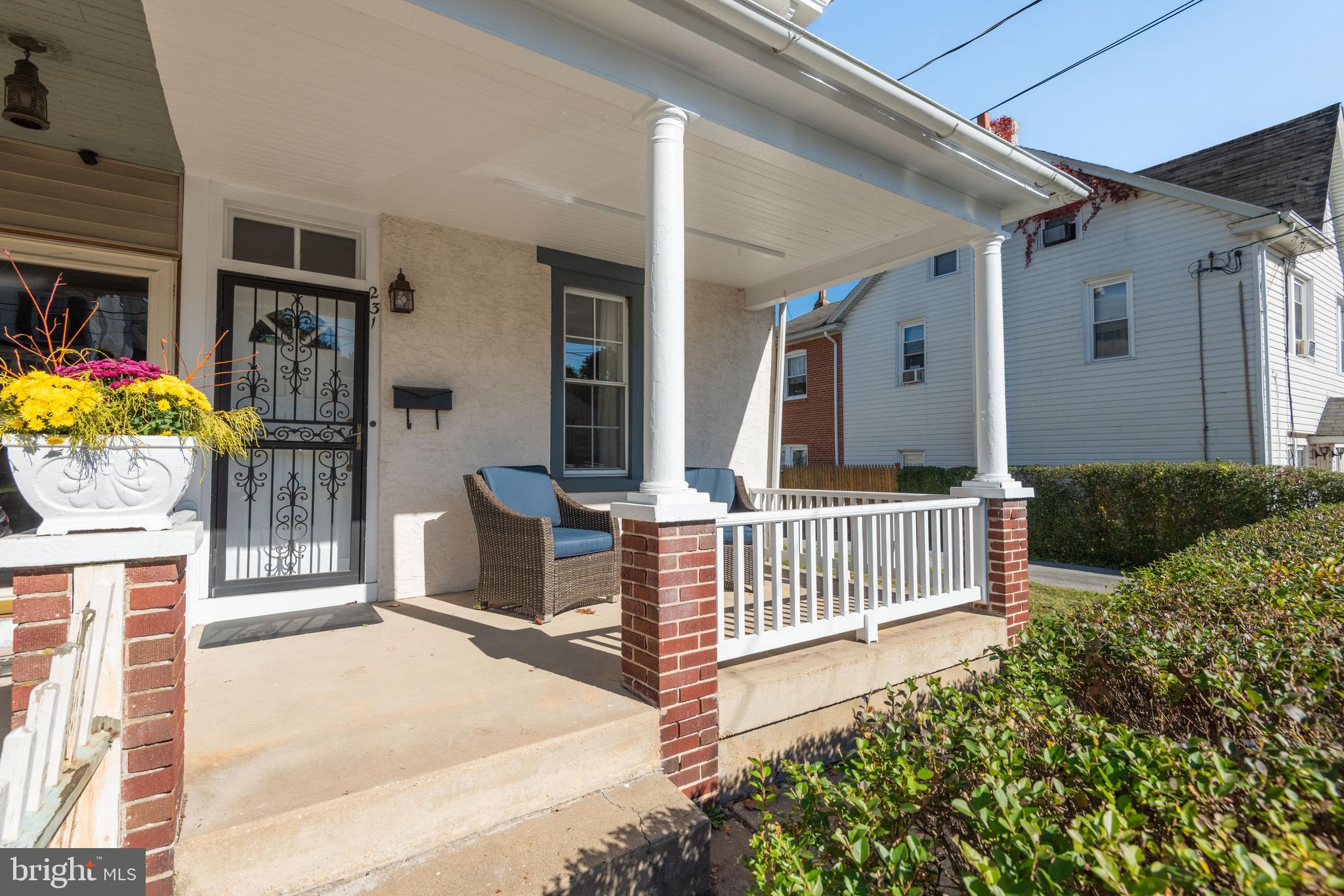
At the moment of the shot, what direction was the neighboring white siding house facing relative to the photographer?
facing the viewer and to the right of the viewer

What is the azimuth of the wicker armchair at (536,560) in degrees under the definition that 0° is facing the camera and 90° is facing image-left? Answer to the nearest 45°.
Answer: approximately 315°

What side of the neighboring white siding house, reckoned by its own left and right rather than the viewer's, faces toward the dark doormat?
right

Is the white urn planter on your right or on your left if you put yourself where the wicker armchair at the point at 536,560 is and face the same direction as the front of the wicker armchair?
on your right

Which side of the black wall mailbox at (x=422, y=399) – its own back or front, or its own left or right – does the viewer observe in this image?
front

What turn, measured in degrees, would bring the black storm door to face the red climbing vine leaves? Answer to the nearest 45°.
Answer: approximately 90° to its left

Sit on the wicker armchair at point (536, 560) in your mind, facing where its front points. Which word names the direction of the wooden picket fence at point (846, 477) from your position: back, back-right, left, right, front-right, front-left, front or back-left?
left

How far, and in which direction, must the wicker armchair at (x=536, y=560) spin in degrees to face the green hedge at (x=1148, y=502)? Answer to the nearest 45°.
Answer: approximately 45° to its left

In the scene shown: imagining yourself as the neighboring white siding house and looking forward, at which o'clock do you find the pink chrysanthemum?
The pink chrysanthemum is roughly at 2 o'clock from the neighboring white siding house.

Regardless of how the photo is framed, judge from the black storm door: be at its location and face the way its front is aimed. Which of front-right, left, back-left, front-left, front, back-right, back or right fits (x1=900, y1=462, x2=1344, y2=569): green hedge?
left

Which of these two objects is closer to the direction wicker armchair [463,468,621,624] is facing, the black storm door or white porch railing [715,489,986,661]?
the white porch railing

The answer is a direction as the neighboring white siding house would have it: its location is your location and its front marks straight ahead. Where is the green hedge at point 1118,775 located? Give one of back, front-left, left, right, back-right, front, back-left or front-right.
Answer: front-right
